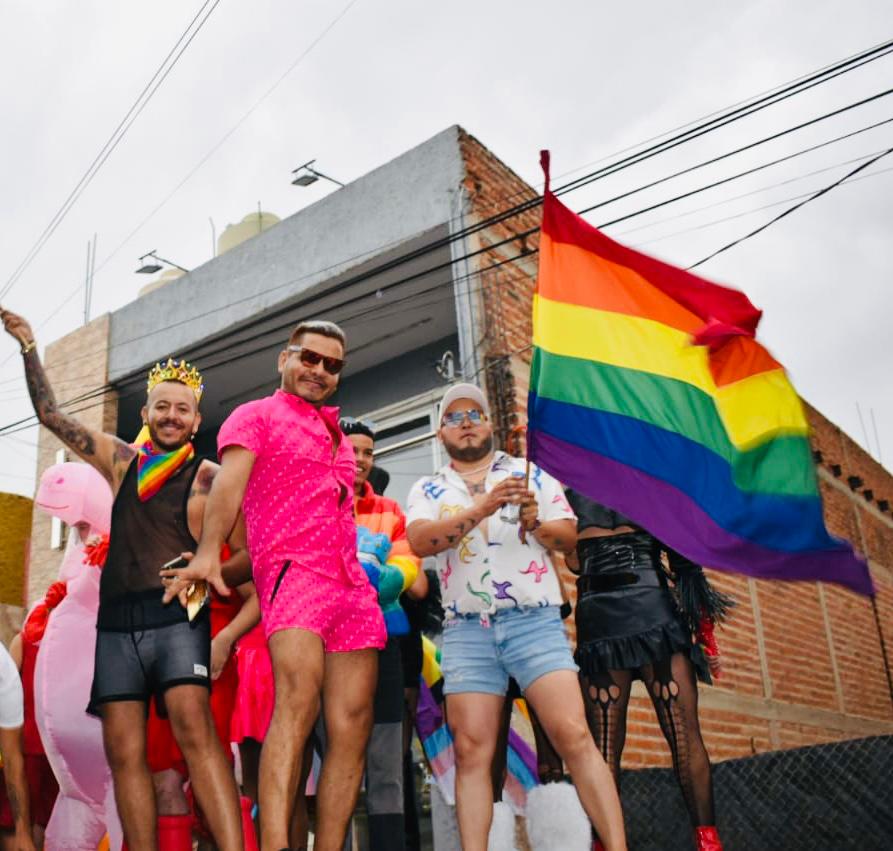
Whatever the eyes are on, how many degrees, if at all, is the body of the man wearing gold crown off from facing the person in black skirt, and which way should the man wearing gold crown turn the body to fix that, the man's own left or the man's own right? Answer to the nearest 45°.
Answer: approximately 90° to the man's own left

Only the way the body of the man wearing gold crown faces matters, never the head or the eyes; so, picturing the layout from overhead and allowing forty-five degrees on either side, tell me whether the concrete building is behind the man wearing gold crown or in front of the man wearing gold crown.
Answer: behind

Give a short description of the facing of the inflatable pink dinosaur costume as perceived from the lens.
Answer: facing to the left of the viewer

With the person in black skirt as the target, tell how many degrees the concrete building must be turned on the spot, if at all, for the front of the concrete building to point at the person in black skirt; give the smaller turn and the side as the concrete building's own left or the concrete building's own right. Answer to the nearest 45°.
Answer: approximately 45° to the concrete building's own left

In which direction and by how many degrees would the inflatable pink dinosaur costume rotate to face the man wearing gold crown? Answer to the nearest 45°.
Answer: approximately 90° to its left

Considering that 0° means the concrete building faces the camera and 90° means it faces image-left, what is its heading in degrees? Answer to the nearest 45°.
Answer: approximately 45°

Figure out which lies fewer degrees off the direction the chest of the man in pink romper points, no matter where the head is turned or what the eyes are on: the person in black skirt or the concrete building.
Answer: the person in black skirt

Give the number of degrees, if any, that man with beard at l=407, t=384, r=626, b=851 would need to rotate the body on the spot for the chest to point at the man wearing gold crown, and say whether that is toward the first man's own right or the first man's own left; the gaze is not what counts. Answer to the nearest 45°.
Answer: approximately 45° to the first man's own right
